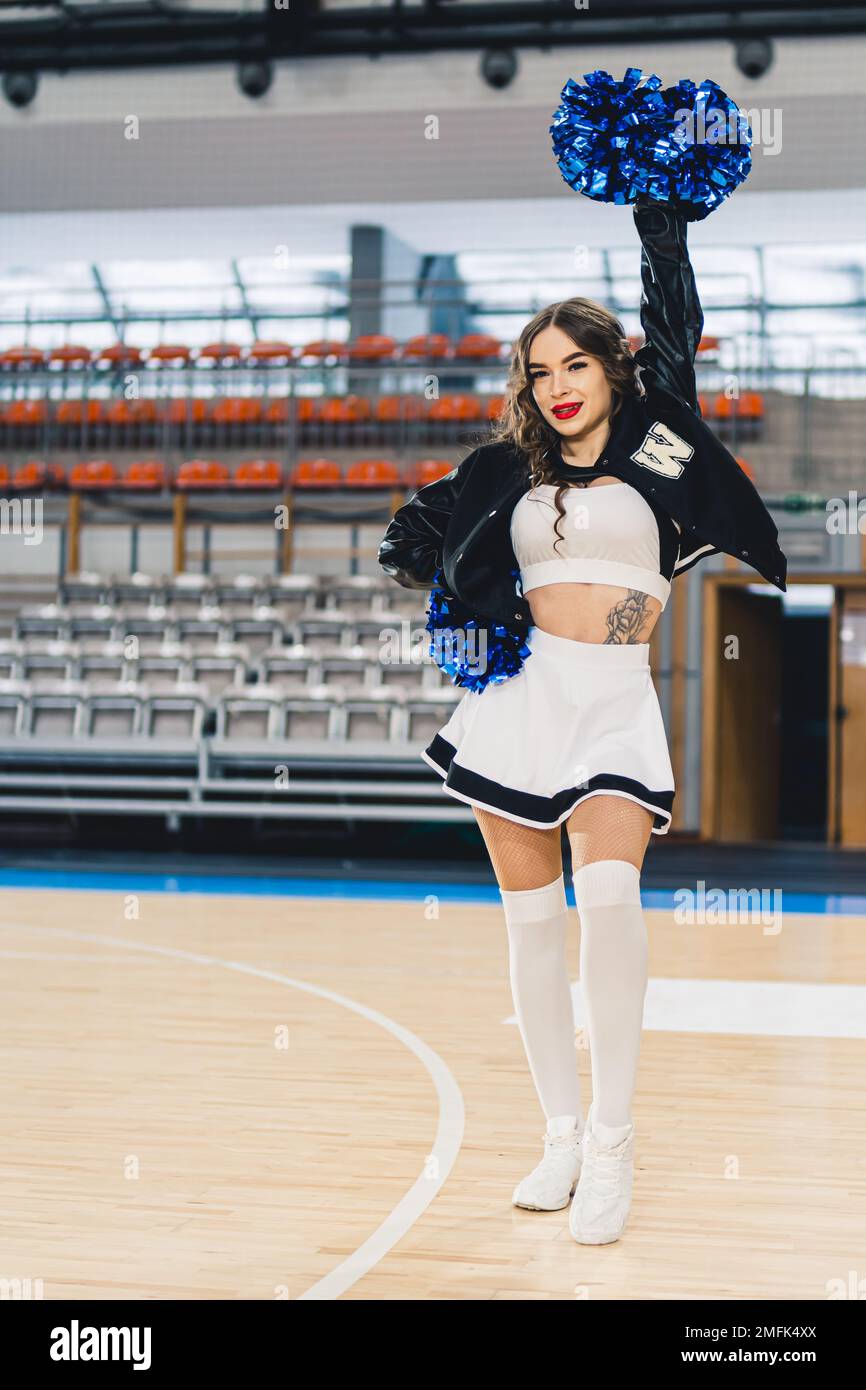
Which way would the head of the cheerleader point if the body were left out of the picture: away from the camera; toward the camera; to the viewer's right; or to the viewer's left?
toward the camera

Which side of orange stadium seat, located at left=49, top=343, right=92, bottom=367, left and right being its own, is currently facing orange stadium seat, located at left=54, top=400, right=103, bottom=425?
front

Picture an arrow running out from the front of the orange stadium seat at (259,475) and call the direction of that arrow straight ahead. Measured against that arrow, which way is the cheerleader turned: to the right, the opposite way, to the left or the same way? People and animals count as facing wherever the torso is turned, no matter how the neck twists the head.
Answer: the same way

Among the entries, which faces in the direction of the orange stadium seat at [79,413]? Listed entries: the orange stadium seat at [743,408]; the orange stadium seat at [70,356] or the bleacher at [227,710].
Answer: the orange stadium seat at [70,356]

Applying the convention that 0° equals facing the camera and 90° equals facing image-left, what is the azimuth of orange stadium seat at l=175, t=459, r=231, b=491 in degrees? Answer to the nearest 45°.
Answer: approximately 0°

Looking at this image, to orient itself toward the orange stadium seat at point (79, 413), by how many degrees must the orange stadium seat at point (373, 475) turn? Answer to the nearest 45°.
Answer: approximately 135° to its right

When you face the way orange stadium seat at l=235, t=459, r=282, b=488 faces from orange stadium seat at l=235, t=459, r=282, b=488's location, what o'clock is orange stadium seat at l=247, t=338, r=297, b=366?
orange stadium seat at l=247, t=338, r=297, b=366 is roughly at 6 o'clock from orange stadium seat at l=235, t=459, r=282, b=488.

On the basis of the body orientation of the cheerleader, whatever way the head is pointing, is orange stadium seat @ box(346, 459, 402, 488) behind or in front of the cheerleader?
behind

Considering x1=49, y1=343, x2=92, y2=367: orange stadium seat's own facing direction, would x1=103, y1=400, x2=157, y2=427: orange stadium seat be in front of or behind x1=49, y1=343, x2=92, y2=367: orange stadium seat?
in front

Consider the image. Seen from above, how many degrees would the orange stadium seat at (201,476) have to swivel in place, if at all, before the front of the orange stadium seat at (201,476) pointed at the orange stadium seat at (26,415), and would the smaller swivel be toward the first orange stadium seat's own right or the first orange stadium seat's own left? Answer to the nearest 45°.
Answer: approximately 135° to the first orange stadium seat's own right

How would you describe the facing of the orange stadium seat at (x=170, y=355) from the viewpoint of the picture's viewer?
facing the viewer

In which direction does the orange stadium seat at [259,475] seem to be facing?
toward the camera

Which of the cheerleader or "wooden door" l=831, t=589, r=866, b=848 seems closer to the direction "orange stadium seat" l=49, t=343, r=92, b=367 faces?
the cheerleader

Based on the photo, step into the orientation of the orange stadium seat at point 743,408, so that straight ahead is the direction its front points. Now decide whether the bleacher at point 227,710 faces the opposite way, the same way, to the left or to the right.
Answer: the same way

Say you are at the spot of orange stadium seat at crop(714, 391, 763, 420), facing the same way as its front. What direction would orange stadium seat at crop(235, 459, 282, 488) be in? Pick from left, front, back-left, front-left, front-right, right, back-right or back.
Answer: right

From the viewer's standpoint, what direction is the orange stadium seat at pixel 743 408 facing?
toward the camera
